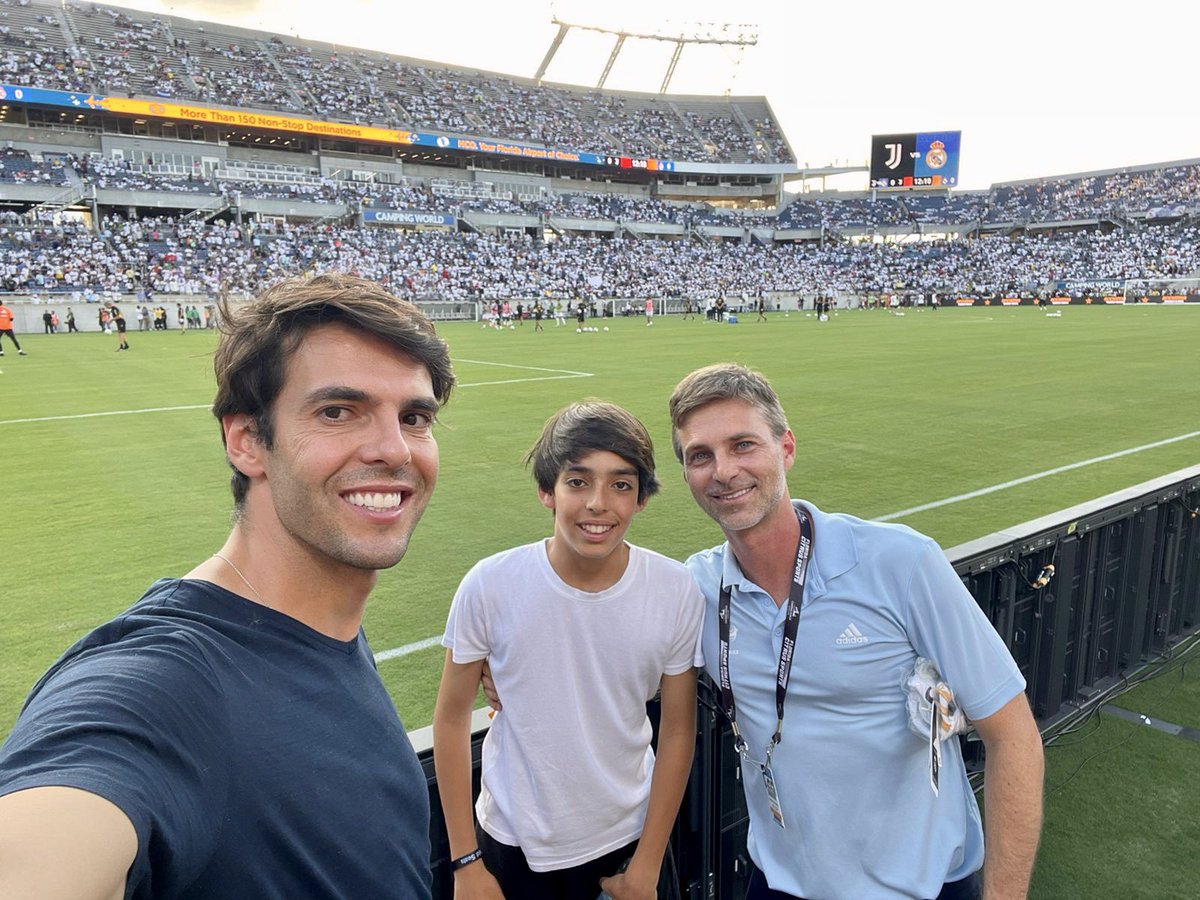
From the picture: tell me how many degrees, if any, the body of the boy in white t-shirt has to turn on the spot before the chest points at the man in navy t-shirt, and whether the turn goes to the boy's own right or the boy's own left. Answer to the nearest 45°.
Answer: approximately 45° to the boy's own right

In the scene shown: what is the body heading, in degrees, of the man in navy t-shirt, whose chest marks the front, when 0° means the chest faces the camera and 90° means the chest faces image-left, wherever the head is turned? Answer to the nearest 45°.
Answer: approximately 315°

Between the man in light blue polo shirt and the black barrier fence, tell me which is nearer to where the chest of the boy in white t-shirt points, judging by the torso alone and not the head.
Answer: the man in light blue polo shirt

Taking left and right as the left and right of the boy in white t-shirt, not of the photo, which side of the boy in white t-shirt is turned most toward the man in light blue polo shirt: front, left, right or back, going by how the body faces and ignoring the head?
left

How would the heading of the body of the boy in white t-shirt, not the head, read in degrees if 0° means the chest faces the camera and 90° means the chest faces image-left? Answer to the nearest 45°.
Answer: approximately 0°
